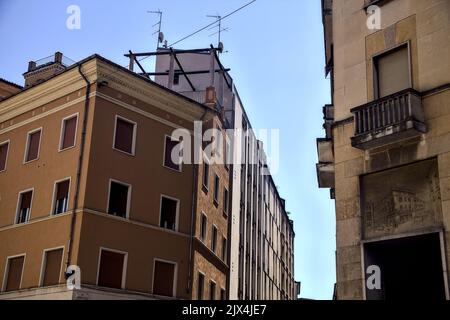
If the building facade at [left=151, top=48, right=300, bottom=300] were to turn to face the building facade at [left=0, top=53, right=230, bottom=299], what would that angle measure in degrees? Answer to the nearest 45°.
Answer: approximately 135° to its right

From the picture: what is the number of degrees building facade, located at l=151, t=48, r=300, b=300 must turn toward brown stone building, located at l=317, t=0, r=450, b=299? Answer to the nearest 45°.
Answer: approximately 90° to its right

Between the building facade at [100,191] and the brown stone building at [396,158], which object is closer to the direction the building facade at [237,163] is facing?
the brown stone building

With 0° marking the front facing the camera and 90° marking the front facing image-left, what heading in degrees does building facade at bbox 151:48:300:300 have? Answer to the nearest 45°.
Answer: approximately 270°
